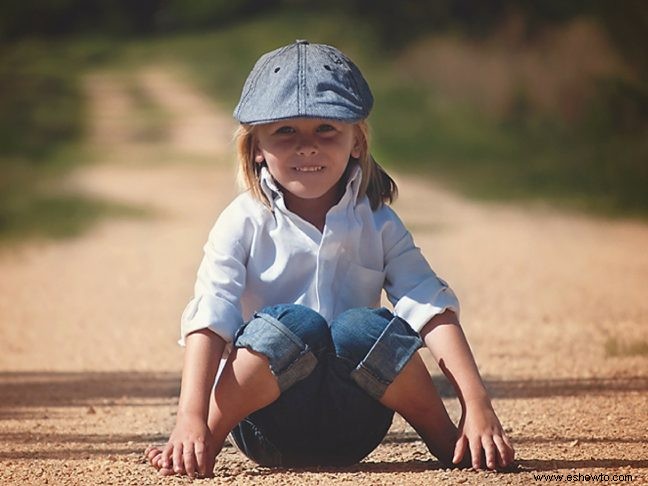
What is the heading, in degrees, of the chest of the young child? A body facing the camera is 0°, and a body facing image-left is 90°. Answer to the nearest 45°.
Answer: approximately 0°
